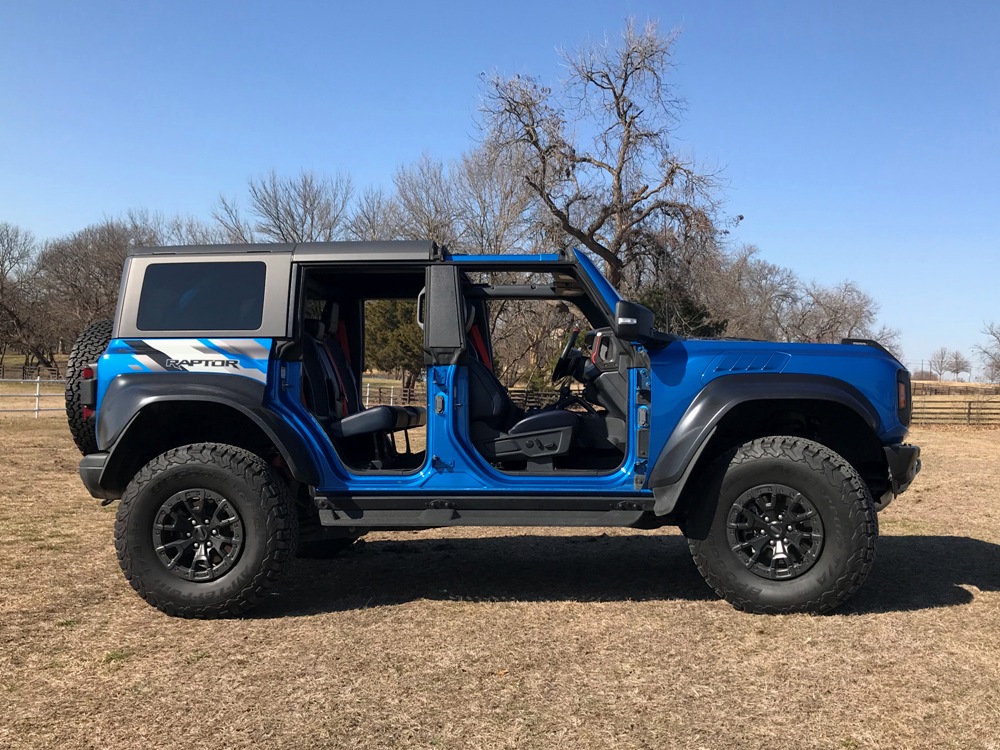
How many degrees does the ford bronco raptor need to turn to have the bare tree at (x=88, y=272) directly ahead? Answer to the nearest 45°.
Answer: approximately 135° to its left

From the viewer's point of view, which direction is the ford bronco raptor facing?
to the viewer's right
